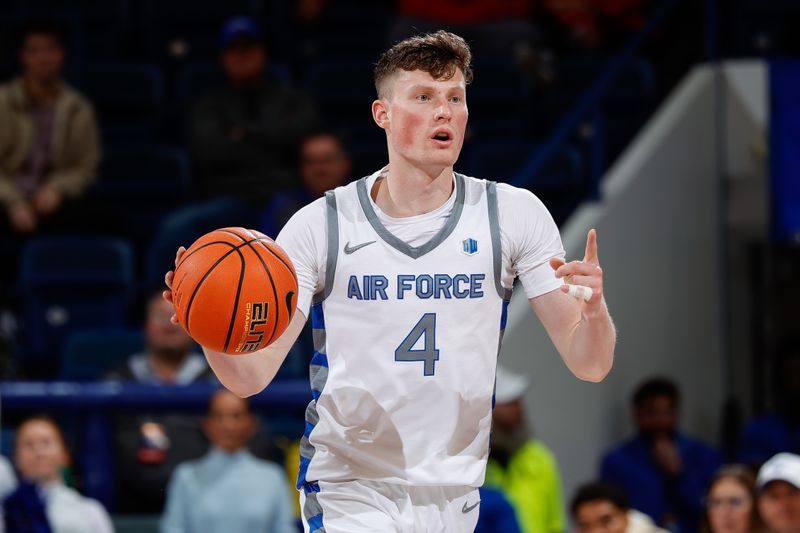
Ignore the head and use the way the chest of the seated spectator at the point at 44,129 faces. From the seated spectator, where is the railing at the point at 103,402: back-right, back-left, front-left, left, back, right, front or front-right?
front

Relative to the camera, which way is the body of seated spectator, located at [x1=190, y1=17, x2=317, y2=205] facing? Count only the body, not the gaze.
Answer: toward the camera

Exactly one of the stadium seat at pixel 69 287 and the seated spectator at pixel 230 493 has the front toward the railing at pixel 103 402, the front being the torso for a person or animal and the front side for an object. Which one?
the stadium seat

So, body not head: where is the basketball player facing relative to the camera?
toward the camera

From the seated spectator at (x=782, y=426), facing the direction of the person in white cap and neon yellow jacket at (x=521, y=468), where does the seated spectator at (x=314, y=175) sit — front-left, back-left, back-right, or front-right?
front-right

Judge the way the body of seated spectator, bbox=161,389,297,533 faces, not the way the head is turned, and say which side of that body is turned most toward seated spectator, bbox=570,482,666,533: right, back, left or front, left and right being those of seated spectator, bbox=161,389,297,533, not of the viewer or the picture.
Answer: left

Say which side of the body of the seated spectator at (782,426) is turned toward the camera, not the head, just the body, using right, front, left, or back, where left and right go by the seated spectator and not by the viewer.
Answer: front

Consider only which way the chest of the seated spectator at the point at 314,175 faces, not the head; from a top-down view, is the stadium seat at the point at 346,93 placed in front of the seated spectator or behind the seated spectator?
behind

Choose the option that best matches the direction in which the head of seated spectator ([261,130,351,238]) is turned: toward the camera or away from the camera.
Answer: toward the camera

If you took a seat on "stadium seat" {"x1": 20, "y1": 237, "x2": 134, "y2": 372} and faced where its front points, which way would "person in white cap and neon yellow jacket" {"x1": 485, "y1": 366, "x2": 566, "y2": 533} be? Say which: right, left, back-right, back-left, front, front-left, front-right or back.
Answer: front-left
